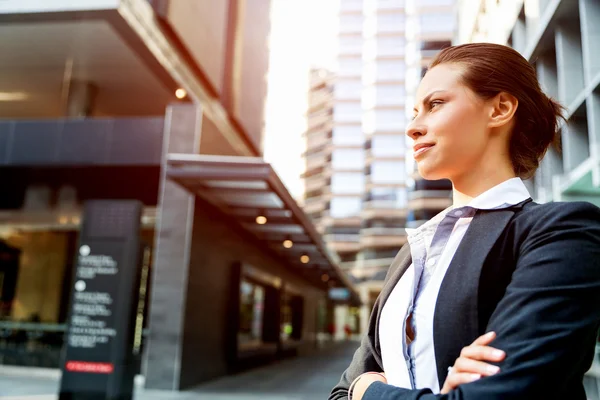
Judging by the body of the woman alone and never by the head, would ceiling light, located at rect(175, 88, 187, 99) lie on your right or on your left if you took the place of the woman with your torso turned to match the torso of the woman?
on your right

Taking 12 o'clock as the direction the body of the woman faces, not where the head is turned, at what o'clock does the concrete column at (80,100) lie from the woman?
The concrete column is roughly at 3 o'clock from the woman.

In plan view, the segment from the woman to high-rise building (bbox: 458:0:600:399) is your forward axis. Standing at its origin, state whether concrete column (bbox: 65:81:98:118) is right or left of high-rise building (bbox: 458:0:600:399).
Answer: left

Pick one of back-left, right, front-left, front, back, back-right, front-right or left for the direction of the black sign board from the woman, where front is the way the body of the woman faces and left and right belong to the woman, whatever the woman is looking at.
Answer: right

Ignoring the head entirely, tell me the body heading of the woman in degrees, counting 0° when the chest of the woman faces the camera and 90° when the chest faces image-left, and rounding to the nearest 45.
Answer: approximately 45°

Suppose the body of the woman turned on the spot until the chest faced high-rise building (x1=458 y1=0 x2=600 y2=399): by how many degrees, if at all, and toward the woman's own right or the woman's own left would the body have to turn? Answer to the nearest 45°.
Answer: approximately 135° to the woman's own right

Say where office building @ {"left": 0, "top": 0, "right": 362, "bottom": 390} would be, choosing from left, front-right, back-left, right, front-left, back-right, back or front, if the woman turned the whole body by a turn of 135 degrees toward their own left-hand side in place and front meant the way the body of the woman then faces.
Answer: back-left
